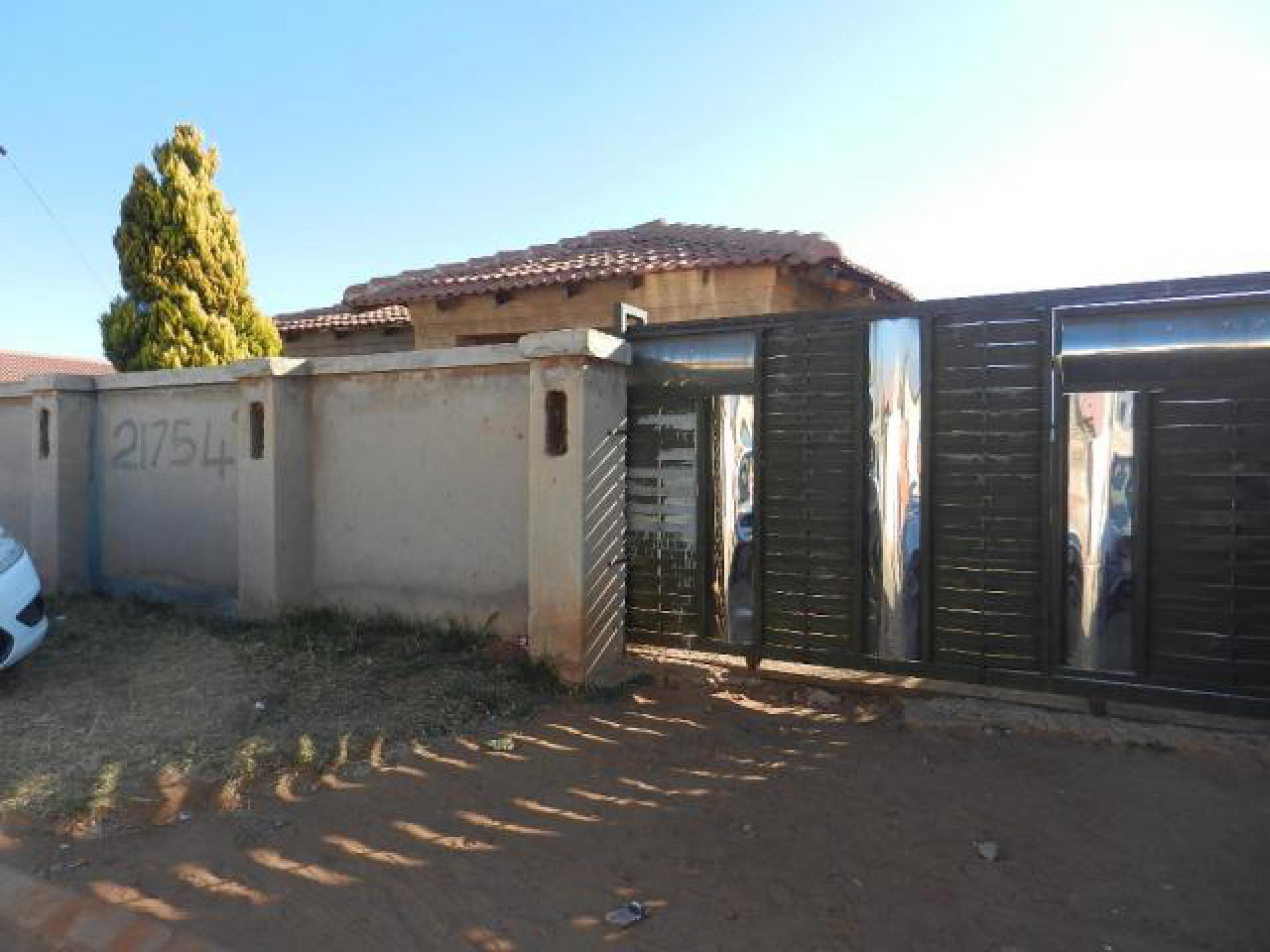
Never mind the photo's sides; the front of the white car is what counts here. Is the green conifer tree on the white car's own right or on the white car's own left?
on the white car's own left

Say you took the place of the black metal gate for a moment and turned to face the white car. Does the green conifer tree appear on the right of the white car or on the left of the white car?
right

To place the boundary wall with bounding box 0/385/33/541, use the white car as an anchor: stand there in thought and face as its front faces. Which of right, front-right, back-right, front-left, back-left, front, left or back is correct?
back-left

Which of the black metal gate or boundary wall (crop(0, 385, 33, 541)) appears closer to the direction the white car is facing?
the black metal gate

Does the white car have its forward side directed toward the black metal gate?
yes

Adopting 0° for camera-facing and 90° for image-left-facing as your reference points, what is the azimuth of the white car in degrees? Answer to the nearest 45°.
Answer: approximately 315°
